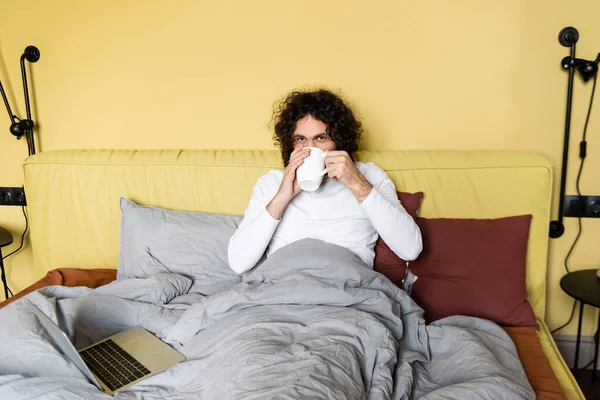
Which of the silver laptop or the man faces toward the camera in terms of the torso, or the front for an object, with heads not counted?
the man

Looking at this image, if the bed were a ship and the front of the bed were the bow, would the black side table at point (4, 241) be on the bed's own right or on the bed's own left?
on the bed's own right

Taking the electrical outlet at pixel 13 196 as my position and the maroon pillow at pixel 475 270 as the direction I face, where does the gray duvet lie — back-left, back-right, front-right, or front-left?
front-right

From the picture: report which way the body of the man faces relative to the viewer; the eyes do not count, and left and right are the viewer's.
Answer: facing the viewer

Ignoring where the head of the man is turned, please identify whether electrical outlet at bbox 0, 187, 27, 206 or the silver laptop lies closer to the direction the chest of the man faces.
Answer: the silver laptop

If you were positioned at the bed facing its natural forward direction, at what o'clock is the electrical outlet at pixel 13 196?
The electrical outlet is roughly at 4 o'clock from the bed.

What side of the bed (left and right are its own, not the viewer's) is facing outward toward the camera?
front

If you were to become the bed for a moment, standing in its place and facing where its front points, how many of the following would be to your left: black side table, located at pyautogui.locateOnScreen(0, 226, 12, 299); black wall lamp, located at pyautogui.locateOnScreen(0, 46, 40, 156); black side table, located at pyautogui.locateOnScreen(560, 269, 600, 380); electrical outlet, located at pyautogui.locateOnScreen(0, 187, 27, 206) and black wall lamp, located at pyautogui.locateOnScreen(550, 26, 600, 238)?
2

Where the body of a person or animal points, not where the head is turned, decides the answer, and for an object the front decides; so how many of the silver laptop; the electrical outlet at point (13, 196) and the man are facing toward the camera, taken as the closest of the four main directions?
2

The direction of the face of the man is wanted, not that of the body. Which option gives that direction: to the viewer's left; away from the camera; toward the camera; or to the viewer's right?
toward the camera

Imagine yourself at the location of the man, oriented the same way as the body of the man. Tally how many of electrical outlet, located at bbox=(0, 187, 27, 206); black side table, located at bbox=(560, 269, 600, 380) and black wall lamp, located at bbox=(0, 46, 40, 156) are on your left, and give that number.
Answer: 1

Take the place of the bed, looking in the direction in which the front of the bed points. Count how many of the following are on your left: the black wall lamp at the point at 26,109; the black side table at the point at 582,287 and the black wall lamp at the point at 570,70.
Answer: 2

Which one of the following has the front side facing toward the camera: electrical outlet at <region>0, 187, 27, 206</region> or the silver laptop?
the electrical outlet

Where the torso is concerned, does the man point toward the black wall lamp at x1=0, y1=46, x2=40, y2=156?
no

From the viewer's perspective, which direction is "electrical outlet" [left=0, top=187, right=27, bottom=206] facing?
toward the camera
